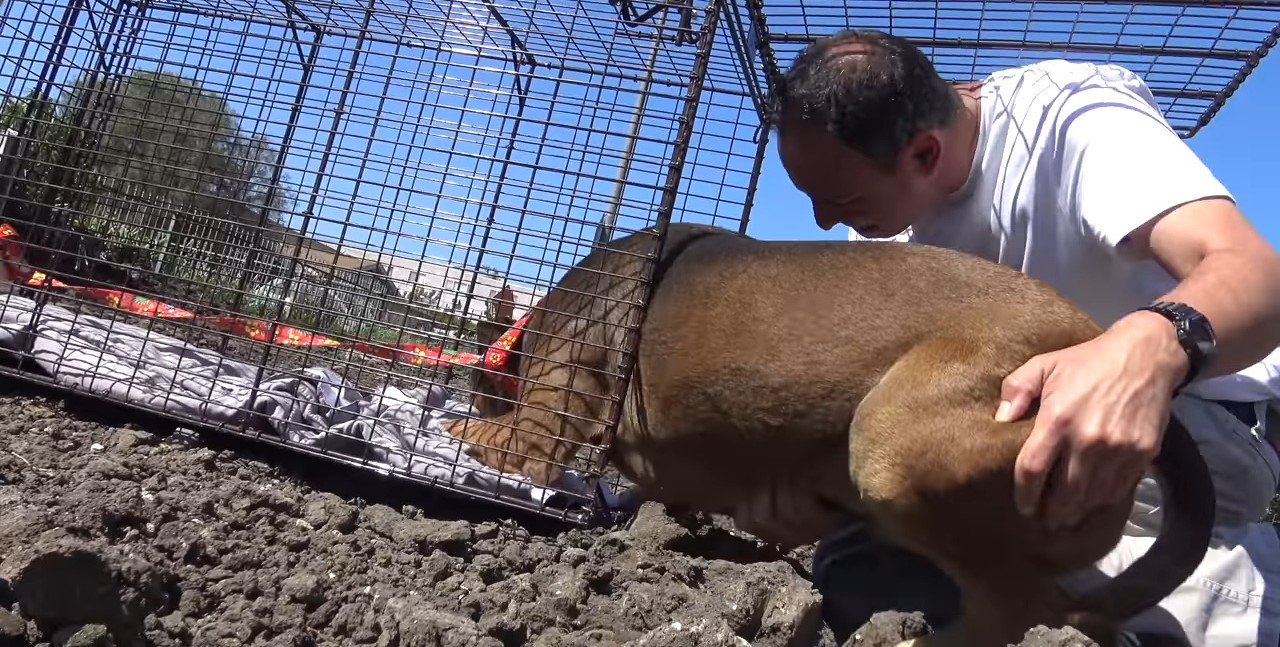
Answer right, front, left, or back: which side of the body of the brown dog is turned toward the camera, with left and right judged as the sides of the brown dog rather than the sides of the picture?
left

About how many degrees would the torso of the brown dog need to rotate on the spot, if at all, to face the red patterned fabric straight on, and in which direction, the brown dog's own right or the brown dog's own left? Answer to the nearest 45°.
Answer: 0° — it already faces it

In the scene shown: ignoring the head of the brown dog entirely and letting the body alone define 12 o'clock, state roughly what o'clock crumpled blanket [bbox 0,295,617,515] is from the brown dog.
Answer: The crumpled blanket is roughly at 12 o'clock from the brown dog.

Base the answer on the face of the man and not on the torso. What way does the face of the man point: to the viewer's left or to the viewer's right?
to the viewer's left
